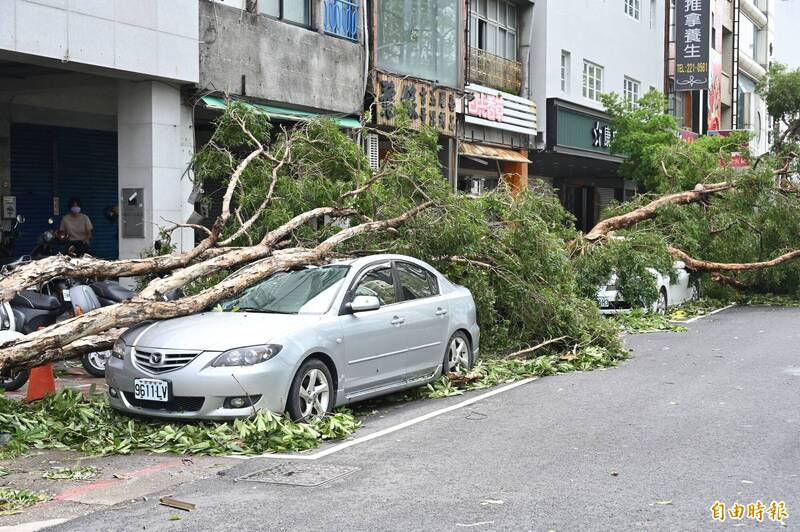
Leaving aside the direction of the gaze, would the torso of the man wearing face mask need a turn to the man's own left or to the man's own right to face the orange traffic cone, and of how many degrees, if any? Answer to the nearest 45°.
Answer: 0° — they already face it

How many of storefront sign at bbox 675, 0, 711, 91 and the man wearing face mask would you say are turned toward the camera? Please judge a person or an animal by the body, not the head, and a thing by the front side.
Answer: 2

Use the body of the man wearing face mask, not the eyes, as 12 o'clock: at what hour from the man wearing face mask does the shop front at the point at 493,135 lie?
The shop front is roughly at 8 o'clock from the man wearing face mask.

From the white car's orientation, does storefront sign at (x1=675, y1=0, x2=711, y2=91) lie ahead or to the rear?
to the rear

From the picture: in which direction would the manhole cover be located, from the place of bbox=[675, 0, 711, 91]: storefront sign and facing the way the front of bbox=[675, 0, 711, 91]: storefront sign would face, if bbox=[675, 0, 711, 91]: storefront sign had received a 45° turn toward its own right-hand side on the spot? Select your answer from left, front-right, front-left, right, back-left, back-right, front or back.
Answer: front-left

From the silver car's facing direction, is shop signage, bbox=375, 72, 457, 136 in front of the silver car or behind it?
behind

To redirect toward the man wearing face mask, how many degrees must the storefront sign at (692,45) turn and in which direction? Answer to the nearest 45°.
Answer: approximately 45° to its right

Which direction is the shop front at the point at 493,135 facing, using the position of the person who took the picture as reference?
facing the viewer and to the right of the viewer

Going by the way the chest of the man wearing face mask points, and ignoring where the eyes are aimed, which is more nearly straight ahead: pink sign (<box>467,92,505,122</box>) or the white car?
the white car

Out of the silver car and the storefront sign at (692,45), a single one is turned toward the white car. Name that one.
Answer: the storefront sign

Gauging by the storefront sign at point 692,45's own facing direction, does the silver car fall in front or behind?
in front

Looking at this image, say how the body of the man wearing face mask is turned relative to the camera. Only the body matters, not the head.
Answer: toward the camera
